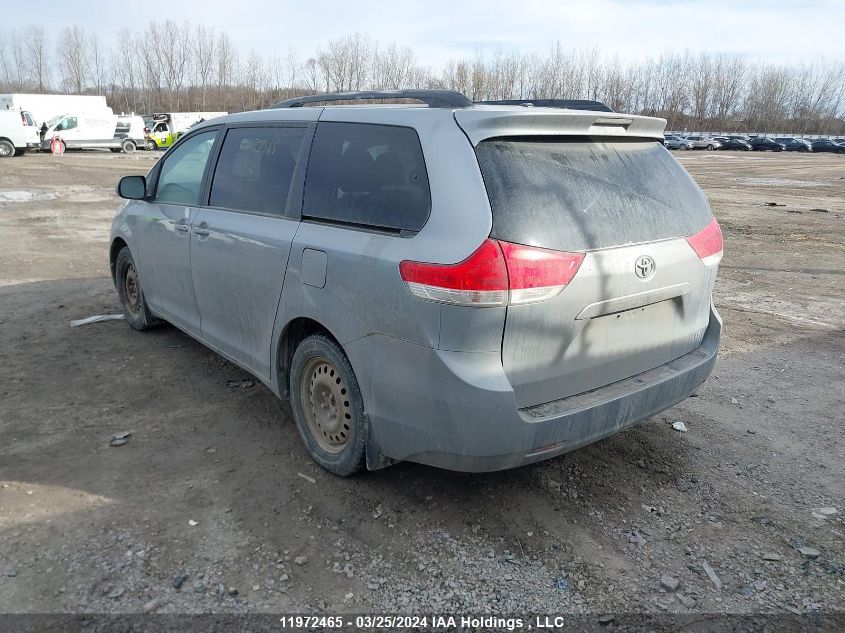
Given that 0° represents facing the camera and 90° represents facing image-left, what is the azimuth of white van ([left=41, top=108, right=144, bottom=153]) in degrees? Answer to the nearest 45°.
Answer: approximately 90°

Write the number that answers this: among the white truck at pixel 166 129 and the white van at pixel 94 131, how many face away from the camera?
0

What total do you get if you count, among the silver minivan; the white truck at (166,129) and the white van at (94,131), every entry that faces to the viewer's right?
0

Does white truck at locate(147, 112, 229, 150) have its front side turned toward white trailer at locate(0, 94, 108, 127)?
yes

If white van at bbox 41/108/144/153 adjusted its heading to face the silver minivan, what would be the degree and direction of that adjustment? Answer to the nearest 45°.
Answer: approximately 90° to its left

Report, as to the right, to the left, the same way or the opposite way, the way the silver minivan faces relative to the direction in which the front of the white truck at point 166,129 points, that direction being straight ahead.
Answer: to the right

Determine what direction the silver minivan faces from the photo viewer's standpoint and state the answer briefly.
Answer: facing away from the viewer and to the left of the viewer

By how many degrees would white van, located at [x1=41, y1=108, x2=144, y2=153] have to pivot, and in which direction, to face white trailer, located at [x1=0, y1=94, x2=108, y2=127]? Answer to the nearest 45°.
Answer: approximately 45° to its right

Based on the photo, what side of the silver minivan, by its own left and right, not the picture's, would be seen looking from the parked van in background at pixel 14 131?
front

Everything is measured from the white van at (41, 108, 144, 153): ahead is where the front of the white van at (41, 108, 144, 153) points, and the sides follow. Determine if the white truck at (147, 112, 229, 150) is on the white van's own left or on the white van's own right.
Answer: on the white van's own right

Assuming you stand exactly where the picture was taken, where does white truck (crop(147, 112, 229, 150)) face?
facing the viewer and to the left of the viewer

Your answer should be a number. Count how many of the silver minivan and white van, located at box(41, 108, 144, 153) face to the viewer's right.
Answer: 0

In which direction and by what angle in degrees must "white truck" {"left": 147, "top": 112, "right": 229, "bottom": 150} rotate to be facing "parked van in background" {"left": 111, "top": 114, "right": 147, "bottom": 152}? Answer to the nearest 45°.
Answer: approximately 45° to its left
